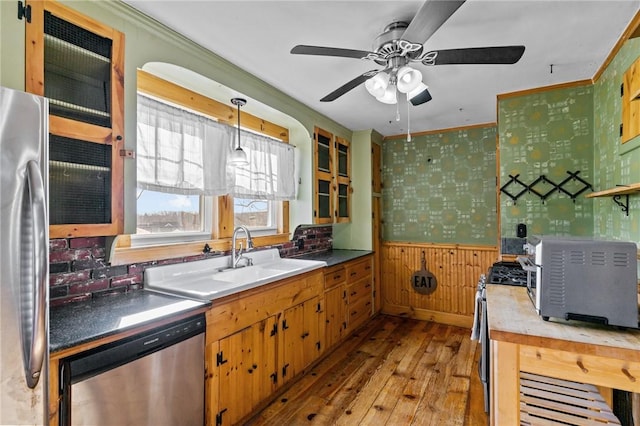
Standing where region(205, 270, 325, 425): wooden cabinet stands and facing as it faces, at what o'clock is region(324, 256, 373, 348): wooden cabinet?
region(324, 256, 373, 348): wooden cabinet is roughly at 9 o'clock from region(205, 270, 325, 425): wooden cabinet.

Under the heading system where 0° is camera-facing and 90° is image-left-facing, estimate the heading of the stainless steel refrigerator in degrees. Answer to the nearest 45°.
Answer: approximately 315°

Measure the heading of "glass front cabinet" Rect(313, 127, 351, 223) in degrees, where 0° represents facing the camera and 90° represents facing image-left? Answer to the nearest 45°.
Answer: approximately 315°

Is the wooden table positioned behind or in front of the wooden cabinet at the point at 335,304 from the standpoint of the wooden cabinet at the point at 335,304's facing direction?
in front

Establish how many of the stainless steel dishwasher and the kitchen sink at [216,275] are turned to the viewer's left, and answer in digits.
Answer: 0

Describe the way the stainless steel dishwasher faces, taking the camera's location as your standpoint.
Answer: facing the viewer and to the right of the viewer

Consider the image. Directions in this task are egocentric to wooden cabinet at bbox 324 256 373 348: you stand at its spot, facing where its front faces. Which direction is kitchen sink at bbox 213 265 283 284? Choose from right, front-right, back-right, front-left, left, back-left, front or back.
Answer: right

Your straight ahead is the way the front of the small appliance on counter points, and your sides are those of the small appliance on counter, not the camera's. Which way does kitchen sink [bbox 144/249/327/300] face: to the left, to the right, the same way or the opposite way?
the opposite way

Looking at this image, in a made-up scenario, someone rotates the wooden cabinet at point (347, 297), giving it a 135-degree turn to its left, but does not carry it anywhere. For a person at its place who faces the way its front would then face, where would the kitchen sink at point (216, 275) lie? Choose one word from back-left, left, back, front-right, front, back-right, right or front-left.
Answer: back-left

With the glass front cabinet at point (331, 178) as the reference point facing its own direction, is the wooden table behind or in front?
in front

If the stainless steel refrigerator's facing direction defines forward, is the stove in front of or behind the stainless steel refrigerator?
in front

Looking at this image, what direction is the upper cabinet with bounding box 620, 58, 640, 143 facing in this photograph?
to the viewer's left
